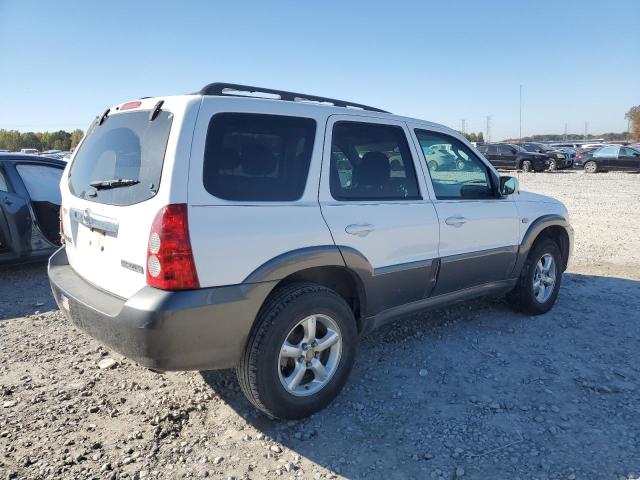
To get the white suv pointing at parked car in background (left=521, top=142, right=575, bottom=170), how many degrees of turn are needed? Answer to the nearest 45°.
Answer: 0° — it already faces it

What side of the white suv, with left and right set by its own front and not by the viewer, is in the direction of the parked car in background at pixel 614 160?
front

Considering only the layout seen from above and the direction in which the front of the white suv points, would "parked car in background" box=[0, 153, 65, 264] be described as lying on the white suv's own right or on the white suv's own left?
on the white suv's own left

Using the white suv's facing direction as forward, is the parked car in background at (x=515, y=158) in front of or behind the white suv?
in front

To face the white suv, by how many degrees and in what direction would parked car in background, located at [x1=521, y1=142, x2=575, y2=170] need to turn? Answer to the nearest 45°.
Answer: approximately 45° to its right

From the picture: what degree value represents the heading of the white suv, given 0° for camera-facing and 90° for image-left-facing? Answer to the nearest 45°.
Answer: approximately 225°
